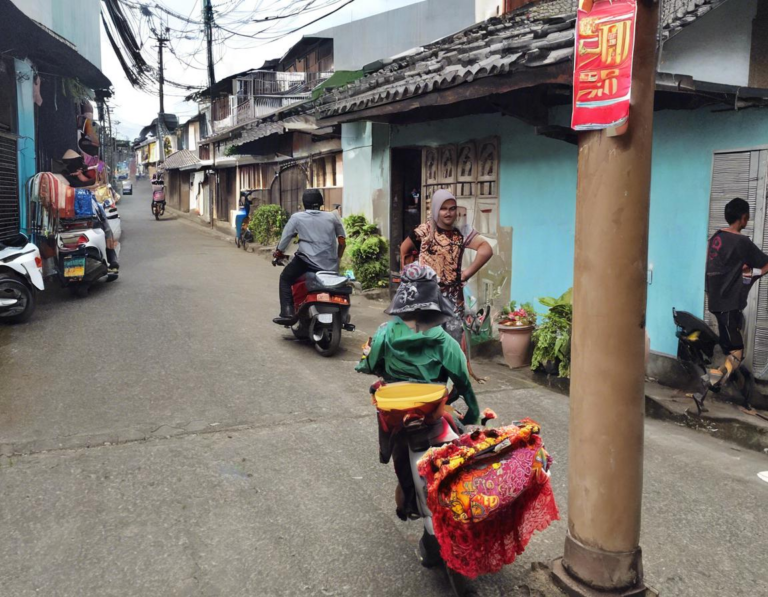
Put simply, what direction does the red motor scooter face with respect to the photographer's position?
facing away from the viewer and to the left of the viewer

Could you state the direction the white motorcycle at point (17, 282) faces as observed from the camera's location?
facing to the left of the viewer

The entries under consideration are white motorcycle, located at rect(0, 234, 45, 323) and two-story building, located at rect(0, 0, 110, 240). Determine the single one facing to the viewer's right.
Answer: the two-story building

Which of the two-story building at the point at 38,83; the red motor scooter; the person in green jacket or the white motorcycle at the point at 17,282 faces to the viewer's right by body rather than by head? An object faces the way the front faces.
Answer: the two-story building

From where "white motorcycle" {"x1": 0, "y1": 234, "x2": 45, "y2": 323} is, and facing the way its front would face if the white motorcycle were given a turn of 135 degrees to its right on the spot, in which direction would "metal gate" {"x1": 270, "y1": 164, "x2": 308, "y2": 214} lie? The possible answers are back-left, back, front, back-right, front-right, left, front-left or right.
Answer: front

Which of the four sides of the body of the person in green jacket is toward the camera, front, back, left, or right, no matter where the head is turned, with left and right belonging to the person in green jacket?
back

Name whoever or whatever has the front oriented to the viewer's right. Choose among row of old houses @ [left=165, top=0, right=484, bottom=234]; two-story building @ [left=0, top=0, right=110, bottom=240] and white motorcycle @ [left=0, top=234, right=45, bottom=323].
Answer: two-story building @ [left=0, top=0, right=110, bottom=240]

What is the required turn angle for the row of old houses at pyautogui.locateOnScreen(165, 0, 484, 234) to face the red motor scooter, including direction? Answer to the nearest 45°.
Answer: approximately 45° to its left

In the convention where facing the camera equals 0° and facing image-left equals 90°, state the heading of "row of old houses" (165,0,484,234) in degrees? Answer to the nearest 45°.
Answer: approximately 45°

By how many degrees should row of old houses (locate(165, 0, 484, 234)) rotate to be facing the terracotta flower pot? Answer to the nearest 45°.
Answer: approximately 45° to its left

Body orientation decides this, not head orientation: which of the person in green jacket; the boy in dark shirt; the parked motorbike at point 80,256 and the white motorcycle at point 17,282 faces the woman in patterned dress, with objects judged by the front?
the person in green jacket

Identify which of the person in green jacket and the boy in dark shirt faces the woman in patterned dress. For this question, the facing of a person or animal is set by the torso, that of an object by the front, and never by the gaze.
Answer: the person in green jacket
